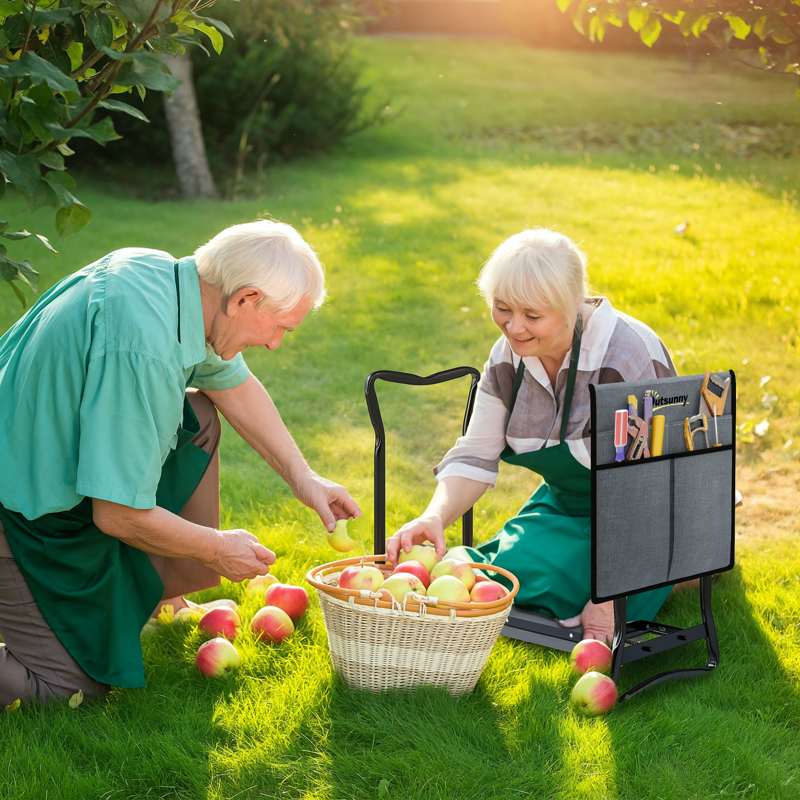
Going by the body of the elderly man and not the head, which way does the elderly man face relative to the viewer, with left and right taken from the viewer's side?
facing to the right of the viewer

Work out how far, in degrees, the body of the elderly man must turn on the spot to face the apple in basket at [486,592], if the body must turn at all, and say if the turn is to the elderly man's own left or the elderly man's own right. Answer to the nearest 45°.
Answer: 0° — they already face it

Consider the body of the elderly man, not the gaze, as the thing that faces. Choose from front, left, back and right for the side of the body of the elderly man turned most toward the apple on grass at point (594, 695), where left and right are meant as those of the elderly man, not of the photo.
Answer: front

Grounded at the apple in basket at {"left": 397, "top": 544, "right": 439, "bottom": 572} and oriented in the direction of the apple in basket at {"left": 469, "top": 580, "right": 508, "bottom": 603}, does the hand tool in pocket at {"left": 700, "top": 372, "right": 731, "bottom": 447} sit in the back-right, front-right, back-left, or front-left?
front-left

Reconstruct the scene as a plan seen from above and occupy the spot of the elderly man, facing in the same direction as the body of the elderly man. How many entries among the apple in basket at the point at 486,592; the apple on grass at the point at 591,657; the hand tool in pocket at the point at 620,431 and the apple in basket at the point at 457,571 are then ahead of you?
4

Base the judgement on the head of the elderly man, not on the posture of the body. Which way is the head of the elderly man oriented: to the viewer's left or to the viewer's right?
to the viewer's right

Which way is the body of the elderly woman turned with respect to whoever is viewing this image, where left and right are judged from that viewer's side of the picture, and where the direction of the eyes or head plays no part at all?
facing the viewer and to the left of the viewer

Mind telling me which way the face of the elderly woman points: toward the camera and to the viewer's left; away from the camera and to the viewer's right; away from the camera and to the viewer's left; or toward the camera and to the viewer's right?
toward the camera and to the viewer's left

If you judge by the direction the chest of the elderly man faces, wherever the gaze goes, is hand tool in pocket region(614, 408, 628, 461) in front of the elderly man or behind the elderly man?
in front

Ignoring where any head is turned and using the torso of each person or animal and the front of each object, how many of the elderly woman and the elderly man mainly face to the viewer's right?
1
